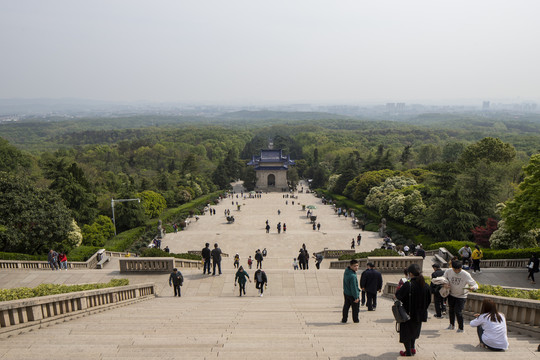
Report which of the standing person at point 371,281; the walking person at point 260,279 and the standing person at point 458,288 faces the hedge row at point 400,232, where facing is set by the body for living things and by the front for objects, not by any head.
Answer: the standing person at point 371,281

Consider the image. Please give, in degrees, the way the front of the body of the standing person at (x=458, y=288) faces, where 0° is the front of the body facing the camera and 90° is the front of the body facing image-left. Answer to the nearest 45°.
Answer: approximately 0°

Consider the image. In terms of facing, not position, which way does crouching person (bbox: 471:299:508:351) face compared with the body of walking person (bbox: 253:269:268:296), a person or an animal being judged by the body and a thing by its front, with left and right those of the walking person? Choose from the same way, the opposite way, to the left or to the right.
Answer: the opposite way

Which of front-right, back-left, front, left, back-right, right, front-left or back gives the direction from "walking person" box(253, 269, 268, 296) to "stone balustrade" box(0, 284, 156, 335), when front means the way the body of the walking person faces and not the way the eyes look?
front-right

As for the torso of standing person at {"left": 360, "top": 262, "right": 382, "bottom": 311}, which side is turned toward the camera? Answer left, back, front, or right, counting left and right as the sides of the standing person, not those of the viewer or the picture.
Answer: back

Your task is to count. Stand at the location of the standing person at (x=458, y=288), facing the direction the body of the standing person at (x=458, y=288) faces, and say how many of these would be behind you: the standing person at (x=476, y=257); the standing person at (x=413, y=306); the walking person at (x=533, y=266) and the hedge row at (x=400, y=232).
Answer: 3

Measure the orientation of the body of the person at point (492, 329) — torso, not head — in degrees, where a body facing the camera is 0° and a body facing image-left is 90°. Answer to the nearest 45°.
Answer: approximately 135°
